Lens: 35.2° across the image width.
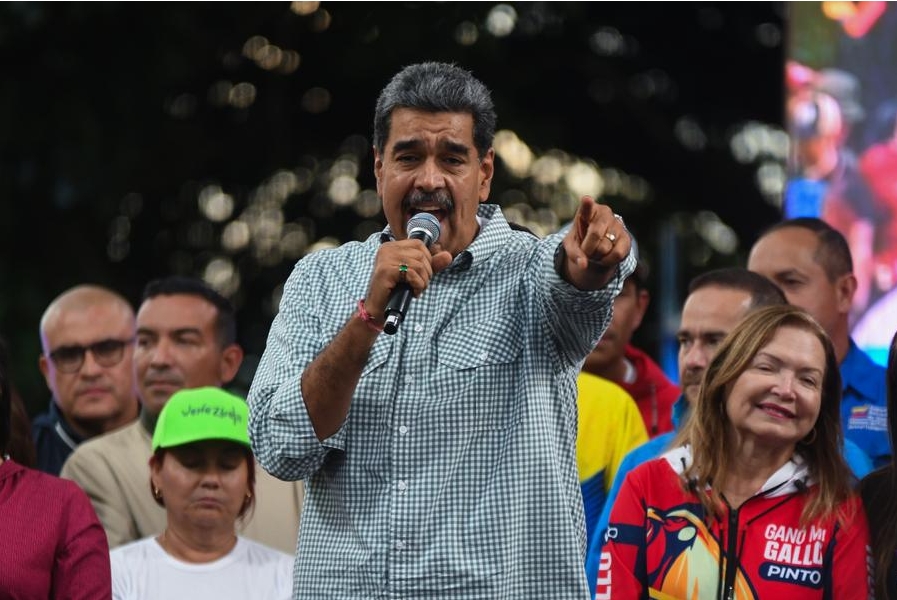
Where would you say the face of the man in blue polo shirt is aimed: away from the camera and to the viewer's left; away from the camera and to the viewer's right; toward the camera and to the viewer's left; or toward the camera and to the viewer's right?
toward the camera and to the viewer's left

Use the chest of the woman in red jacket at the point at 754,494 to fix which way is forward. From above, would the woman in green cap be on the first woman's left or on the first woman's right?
on the first woman's right

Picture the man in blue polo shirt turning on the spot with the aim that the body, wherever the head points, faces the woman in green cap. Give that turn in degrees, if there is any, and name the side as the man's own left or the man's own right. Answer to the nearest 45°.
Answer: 0° — they already face them

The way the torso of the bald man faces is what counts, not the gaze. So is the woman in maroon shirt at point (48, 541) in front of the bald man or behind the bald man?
in front

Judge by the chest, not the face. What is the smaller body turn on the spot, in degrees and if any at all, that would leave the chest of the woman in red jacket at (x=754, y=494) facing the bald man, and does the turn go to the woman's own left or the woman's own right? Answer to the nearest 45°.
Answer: approximately 135° to the woman's own right

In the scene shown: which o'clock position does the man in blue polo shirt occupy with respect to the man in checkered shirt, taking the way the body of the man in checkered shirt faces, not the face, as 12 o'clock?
The man in blue polo shirt is roughly at 7 o'clock from the man in checkered shirt.

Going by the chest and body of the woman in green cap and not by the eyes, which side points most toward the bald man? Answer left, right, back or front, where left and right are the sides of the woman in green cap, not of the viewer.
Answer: back

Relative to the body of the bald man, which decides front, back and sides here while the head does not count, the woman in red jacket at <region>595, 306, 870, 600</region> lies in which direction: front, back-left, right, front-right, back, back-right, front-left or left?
front-left

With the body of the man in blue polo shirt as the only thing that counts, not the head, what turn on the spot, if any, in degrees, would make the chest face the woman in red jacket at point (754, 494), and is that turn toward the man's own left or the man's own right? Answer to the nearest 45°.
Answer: approximately 45° to the man's own left
